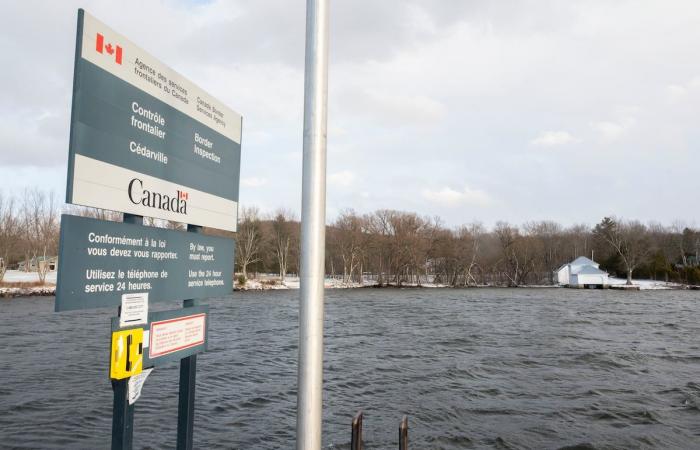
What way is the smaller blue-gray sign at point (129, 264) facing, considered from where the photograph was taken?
facing the viewer and to the right of the viewer

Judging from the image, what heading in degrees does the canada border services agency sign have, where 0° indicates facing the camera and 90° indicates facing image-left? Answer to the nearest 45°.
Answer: approximately 315°

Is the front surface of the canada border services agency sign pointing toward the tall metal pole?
yes

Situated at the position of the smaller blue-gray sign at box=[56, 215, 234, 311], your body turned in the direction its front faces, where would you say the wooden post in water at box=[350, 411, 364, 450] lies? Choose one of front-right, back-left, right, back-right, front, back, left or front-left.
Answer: front-left

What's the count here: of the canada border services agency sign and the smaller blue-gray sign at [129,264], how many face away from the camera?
0

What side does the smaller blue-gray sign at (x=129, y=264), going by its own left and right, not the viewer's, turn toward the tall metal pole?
front
